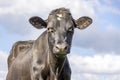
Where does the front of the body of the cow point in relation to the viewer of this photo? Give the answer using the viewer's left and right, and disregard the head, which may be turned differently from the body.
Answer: facing the viewer and to the right of the viewer
